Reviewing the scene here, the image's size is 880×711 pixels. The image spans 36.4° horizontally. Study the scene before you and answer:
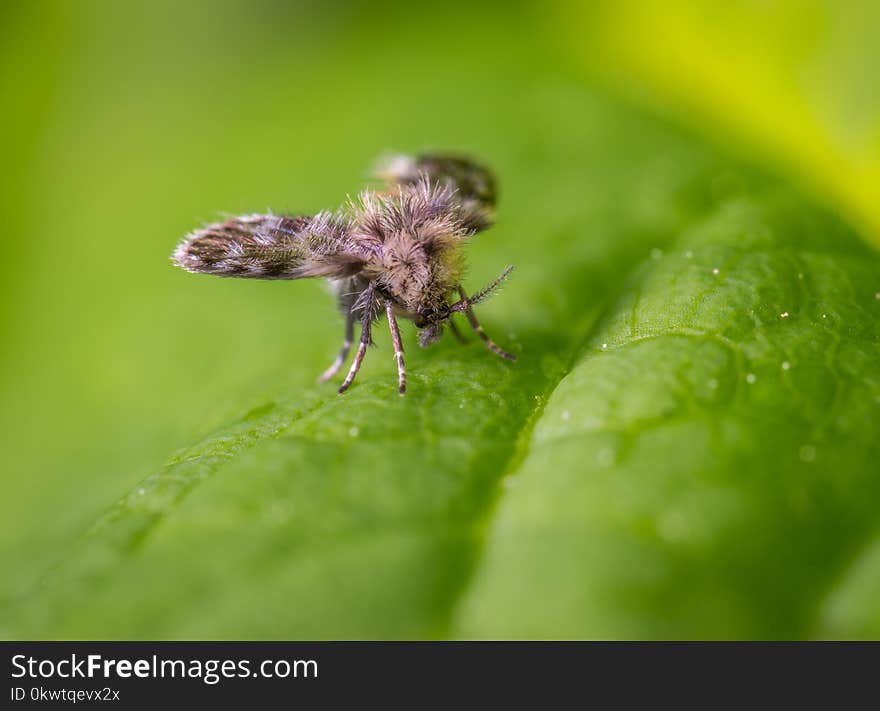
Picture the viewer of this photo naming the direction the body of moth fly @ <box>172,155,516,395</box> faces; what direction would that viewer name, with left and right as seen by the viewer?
facing the viewer and to the right of the viewer
